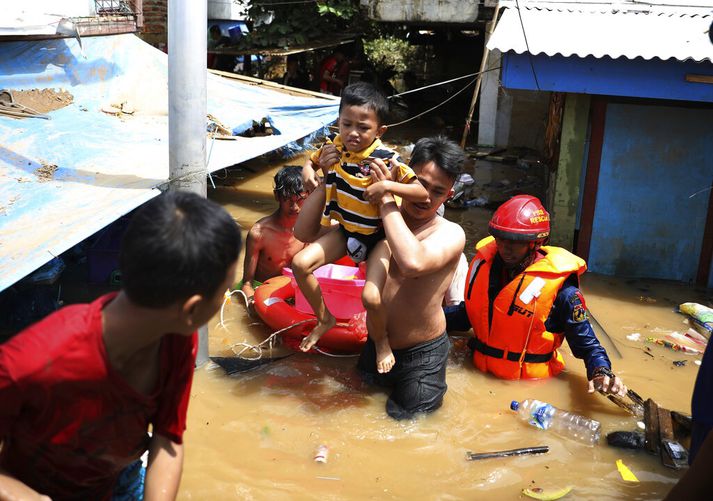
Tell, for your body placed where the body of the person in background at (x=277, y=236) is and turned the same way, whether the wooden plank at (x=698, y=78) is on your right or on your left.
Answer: on your left

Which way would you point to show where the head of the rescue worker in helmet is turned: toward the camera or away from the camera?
toward the camera

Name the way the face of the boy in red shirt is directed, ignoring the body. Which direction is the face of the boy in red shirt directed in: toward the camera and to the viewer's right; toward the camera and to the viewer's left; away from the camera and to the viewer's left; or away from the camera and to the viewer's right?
away from the camera and to the viewer's right

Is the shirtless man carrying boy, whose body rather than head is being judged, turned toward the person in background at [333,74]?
no

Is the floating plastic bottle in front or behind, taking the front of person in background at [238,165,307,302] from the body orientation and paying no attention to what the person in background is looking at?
in front

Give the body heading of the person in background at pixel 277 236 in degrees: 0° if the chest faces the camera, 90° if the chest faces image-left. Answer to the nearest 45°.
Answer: approximately 315°

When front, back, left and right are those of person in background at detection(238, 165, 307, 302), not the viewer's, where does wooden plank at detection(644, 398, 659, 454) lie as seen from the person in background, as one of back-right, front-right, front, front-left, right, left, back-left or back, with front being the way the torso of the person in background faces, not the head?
front

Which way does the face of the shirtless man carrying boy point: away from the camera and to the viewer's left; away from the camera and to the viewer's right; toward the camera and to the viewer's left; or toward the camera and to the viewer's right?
toward the camera and to the viewer's left

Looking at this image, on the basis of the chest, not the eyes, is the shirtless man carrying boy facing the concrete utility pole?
no

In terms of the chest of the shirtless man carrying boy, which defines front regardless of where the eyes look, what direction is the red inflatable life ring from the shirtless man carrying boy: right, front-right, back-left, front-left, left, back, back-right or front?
right
